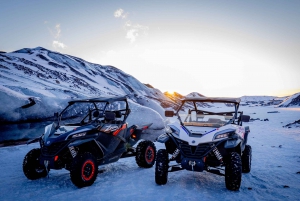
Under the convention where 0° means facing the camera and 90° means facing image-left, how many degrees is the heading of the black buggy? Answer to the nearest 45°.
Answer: approximately 45°
